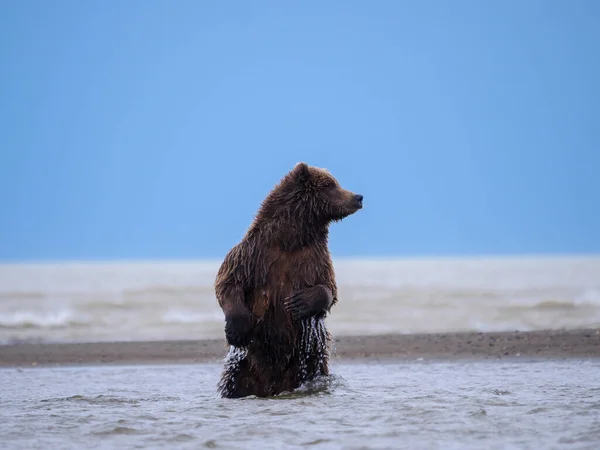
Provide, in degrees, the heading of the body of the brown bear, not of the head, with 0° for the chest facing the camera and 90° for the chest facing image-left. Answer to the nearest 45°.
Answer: approximately 315°
